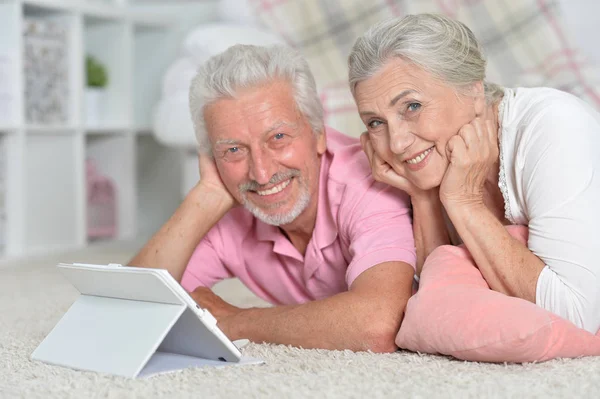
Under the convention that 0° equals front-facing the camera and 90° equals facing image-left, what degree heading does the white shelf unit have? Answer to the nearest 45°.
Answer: approximately 315°

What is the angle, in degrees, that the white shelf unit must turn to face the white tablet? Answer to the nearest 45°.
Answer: approximately 45° to its right

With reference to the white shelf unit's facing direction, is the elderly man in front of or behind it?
in front

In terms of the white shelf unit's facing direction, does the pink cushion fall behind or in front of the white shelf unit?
in front
